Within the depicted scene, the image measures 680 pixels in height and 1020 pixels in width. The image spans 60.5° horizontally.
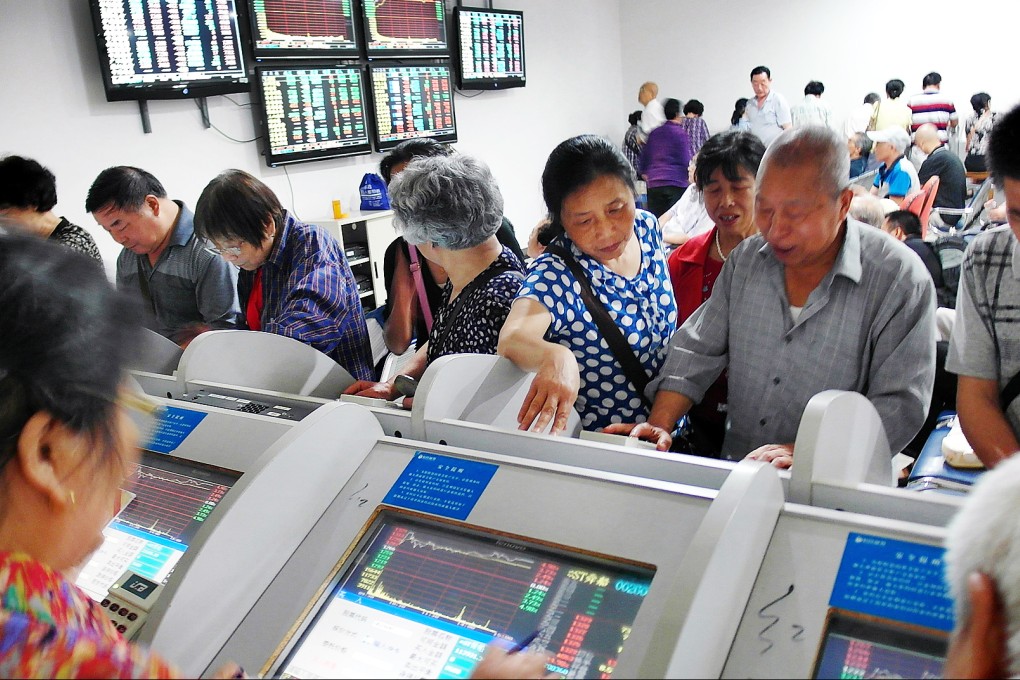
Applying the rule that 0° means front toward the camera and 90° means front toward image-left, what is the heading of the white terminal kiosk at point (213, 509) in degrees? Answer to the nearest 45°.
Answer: approximately 45°

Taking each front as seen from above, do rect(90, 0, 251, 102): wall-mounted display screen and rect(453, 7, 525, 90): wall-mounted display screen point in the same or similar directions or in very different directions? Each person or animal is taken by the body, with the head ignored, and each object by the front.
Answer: same or similar directions

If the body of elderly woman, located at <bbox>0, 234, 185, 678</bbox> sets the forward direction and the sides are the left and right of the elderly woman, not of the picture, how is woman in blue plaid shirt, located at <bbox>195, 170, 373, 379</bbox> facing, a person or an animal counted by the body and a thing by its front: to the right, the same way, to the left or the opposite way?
the opposite way

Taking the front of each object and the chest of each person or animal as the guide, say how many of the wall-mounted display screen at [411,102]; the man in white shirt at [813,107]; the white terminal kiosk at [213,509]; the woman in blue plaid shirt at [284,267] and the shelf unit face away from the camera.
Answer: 1

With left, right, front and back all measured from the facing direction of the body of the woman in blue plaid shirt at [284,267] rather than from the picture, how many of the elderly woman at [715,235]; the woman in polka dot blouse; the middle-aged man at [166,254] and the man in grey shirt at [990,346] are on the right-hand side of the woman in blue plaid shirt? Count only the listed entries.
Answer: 1

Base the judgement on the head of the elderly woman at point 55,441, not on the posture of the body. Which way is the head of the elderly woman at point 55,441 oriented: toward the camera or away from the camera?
away from the camera

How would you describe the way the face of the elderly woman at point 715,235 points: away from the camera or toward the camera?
toward the camera

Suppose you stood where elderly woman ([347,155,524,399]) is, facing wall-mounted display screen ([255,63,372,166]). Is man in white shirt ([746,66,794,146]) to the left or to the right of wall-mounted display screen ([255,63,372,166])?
right

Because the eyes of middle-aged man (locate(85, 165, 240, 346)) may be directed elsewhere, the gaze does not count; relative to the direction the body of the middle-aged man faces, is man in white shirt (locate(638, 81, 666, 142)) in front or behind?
behind

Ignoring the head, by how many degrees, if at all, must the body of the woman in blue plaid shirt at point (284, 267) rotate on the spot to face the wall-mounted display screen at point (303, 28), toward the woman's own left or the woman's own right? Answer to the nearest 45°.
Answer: approximately 135° to the woman's own right

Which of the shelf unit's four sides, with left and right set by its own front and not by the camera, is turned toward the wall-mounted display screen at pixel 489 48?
left

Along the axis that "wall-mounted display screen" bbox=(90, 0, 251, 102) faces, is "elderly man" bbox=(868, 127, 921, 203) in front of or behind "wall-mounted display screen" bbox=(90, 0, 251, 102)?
in front

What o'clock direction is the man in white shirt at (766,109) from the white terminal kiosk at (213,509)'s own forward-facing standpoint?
The man in white shirt is roughly at 6 o'clock from the white terminal kiosk.

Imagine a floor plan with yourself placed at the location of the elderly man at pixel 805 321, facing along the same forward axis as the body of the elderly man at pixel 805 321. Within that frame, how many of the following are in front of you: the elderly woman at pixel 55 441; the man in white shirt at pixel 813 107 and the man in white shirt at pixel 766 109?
1

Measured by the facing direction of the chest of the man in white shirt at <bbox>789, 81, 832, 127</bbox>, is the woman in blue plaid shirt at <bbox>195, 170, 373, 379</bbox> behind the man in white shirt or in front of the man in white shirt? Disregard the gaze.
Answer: behind
